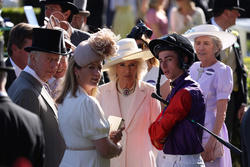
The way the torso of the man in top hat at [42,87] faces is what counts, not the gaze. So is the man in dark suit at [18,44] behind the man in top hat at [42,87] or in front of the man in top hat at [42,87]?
behind

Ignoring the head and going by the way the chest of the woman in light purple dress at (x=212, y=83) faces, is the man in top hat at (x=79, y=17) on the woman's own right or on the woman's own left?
on the woman's own right
